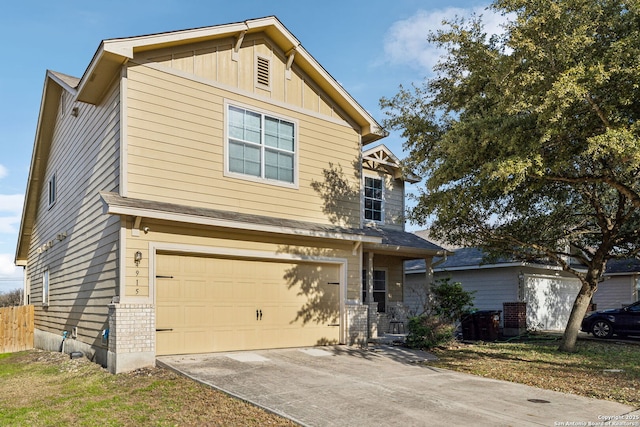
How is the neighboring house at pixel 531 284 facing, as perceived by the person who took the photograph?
facing the viewer and to the right of the viewer

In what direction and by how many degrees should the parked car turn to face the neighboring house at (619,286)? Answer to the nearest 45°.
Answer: approximately 90° to its right

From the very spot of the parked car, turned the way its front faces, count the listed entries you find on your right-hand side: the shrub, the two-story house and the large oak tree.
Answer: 0

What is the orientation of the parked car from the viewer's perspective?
to the viewer's left

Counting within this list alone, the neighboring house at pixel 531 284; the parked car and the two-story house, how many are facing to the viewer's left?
1

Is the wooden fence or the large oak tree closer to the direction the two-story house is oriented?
the large oak tree

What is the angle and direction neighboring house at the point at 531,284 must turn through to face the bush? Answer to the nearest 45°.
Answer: approximately 45° to its right

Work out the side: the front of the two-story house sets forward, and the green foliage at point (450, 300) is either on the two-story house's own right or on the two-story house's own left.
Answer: on the two-story house's own left

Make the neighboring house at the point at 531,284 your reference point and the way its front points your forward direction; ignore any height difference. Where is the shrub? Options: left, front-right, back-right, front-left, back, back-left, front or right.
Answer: front-right

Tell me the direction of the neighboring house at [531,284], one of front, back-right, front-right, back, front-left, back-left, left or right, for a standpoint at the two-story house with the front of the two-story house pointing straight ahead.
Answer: left

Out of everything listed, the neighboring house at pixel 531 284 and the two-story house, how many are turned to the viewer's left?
0
